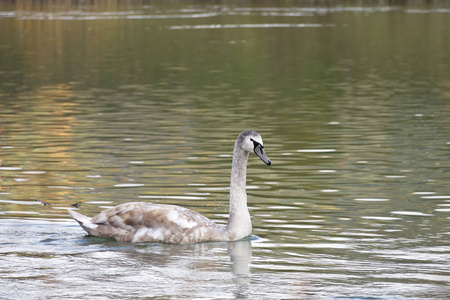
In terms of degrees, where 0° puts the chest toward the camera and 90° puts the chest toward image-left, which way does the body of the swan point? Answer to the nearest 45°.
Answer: approximately 270°
